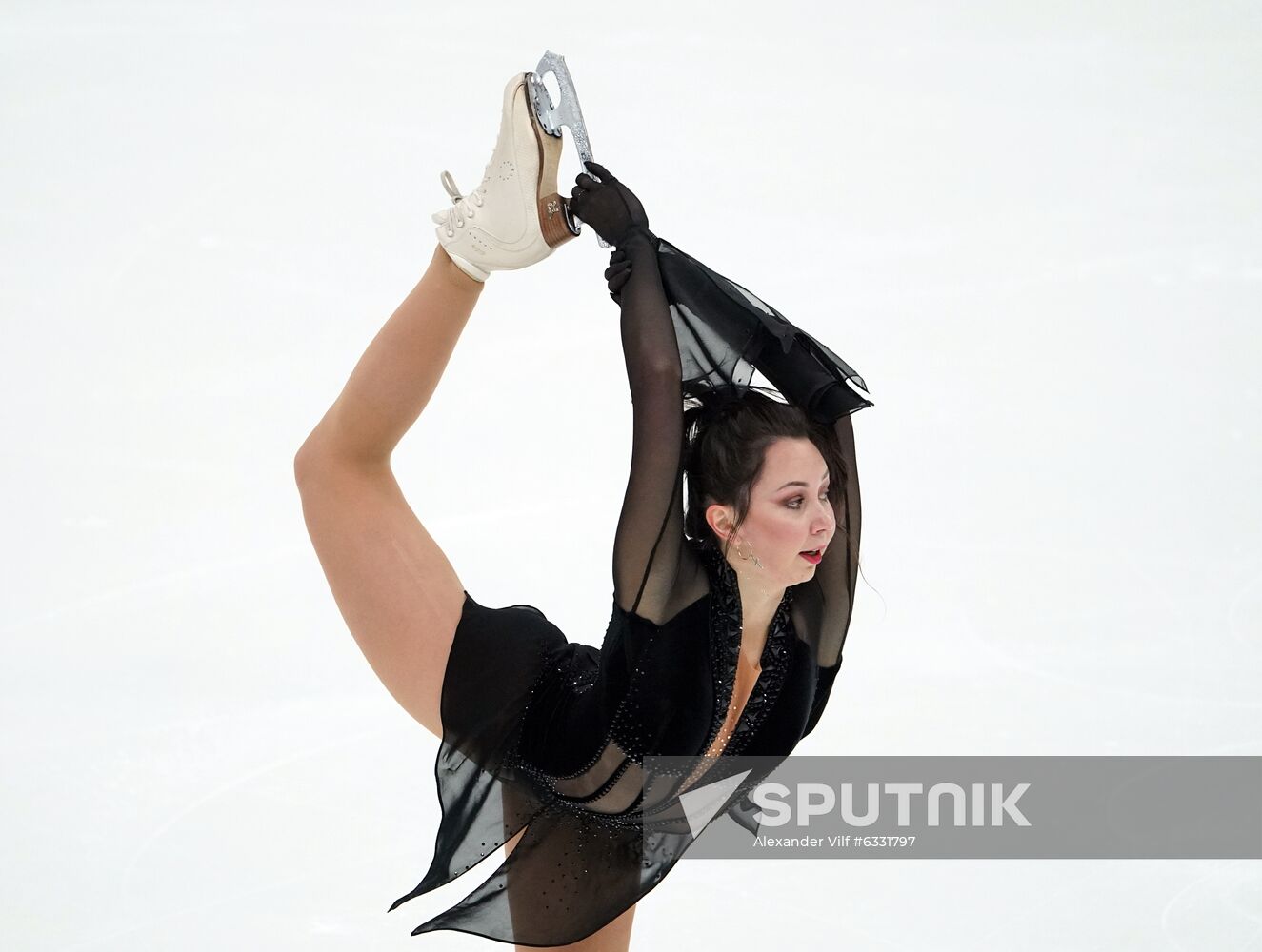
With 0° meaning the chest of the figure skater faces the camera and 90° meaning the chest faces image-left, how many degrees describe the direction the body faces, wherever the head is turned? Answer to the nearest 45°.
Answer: approximately 315°
